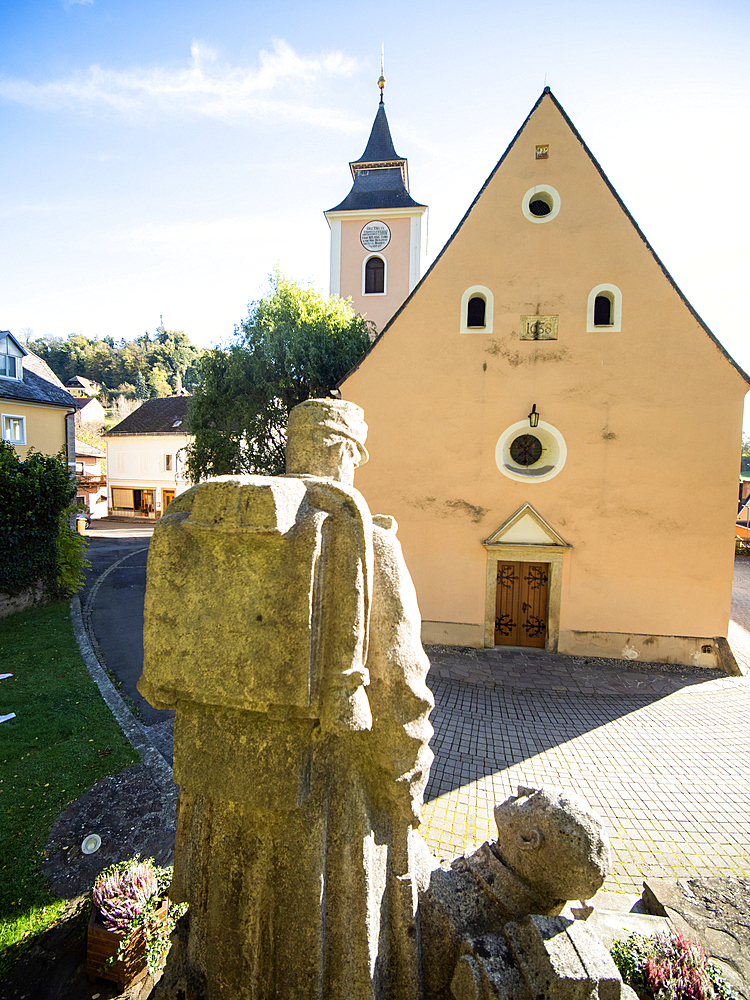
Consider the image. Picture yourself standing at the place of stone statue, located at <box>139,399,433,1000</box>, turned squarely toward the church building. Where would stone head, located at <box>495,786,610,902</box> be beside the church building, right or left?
right

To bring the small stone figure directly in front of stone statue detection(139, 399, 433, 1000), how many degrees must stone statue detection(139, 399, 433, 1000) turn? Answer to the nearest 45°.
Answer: approximately 45° to its right

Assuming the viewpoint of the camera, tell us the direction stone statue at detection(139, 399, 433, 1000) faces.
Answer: facing away from the viewer and to the right of the viewer

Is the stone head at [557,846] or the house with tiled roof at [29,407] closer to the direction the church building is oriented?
the stone head

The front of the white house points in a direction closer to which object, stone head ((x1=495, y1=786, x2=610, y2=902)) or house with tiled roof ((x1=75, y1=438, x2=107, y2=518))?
the stone head

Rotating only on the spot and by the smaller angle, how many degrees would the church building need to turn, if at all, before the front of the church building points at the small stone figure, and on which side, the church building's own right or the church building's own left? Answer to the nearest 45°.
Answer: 0° — it already faces it

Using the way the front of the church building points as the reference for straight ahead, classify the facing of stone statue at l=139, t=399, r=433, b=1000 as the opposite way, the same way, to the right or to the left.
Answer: the opposite way

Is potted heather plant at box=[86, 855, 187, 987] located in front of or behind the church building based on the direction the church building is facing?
in front

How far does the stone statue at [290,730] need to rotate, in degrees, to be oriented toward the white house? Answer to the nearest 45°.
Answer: approximately 45° to its left

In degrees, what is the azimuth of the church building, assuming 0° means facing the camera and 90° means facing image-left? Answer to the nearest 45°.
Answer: approximately 0°

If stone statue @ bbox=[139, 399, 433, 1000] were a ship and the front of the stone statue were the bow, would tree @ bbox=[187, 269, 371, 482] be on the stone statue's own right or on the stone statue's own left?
on the stone statue's own left

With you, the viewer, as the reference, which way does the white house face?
facing the viewer

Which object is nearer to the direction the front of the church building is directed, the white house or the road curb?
the road curb

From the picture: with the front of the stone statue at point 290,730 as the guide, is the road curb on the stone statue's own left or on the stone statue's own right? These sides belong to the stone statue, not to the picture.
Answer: on the stone statue's own left

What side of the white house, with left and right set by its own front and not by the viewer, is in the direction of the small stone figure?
front

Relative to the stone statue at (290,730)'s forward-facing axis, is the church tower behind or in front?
in front

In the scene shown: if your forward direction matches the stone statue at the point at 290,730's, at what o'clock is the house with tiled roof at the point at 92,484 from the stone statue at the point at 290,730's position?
The house with tiled roof is roughly at 10 o'clock from the stone statue.
